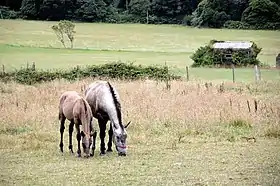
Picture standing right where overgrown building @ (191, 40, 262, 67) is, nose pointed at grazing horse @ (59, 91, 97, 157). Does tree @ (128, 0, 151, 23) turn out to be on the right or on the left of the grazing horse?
right

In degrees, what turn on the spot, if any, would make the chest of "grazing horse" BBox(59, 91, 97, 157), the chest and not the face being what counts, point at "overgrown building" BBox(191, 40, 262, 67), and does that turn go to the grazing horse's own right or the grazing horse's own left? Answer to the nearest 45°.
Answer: approximately 135° to the grazing horse's own left

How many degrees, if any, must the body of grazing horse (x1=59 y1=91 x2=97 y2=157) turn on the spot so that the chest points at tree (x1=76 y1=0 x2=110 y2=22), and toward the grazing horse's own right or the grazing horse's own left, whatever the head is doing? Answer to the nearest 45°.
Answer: approximately 135° to the grazing horse's own left

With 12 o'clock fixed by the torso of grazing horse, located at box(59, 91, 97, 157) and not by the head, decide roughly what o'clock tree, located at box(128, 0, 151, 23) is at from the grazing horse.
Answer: The tree is roughly at 8 o'clock from the grazing horse.

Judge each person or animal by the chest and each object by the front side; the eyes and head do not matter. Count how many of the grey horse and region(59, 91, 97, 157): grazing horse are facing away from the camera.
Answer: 0

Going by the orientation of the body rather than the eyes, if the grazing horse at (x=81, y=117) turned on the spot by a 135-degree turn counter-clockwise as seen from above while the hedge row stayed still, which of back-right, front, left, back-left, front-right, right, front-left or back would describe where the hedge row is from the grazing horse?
front

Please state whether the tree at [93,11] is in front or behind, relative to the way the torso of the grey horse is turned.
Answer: behind

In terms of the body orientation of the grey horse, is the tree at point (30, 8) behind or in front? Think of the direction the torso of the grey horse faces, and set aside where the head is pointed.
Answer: behind

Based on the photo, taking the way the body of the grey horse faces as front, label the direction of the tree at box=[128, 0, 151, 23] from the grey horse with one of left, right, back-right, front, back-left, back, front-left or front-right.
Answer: back-left

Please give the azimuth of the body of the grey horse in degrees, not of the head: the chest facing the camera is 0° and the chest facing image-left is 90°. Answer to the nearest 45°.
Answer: approximately 315°

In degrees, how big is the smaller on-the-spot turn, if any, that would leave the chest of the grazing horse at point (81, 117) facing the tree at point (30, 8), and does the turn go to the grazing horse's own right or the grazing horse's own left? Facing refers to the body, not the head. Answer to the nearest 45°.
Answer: approximately 135° to the grazing horse's own left

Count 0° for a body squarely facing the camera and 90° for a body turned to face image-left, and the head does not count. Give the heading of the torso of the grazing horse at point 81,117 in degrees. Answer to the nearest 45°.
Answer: approximately 315°
